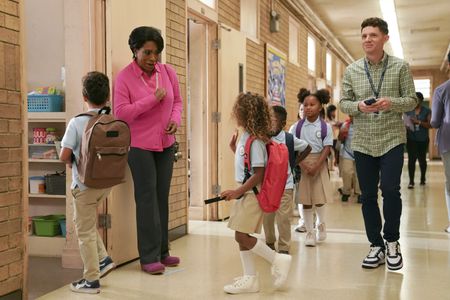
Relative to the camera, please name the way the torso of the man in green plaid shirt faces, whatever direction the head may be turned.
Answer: toward the camera

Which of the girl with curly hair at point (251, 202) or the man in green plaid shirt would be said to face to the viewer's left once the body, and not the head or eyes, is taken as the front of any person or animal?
the girl with curly hair

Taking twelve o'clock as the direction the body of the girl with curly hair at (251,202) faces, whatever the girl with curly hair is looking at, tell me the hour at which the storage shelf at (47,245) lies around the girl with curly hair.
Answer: The storage shelf is roughly at 1 o'clock from the girl with curly hair.

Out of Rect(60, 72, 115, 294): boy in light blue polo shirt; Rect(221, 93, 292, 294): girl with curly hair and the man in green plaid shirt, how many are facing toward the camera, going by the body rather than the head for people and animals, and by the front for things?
1

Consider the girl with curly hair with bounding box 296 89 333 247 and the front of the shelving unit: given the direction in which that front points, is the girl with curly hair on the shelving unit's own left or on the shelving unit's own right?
on the shelving unit's own left

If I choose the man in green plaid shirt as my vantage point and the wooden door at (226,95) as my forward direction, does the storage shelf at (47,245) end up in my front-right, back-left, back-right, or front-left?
front-left

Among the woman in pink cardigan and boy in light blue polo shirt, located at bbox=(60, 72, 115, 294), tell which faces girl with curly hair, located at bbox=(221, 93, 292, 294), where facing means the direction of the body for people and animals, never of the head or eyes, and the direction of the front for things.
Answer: the woman in pink cardigan

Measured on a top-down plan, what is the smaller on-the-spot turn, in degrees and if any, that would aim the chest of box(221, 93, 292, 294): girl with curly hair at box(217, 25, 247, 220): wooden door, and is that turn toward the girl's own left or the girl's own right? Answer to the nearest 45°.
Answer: approximately 90° to the girl's own right

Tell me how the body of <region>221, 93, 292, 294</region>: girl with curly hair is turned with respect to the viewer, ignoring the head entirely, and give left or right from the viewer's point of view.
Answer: facing to the left of the viewer

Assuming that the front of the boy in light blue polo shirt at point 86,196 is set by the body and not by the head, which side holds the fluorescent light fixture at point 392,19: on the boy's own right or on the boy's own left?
on the boy's own right

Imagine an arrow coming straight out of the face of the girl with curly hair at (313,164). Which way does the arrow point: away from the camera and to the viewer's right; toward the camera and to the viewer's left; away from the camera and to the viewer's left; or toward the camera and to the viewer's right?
toward the camera and to the viewer's left

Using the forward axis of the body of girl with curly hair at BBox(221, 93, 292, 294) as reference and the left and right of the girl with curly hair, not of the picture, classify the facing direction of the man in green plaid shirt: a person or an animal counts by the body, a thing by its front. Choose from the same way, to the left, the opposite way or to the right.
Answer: to the left

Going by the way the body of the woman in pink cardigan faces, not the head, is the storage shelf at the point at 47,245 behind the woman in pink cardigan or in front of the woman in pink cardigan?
behind
